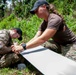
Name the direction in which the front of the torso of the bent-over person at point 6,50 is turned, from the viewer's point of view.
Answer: to the viewer's right
